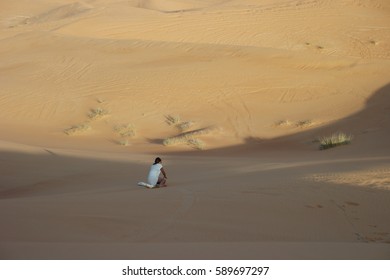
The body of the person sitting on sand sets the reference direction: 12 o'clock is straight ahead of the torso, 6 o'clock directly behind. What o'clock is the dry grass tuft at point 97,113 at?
The dry grass tuft is roughly at 10 o'clock from the person sitting on sand.

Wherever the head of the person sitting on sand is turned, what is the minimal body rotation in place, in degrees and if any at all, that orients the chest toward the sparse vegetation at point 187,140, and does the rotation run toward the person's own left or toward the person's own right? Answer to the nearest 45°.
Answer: approximately 45° to the person's own left

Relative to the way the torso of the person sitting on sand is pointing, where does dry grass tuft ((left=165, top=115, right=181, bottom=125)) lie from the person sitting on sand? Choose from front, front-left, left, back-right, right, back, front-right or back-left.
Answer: front-left

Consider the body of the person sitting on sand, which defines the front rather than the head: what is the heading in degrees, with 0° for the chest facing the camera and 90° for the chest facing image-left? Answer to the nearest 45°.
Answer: approximately 225°

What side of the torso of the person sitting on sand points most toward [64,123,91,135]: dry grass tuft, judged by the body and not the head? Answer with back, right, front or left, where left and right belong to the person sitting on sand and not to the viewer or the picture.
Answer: left

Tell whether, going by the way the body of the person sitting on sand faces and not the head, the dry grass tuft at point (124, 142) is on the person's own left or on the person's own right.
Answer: on the person's own left

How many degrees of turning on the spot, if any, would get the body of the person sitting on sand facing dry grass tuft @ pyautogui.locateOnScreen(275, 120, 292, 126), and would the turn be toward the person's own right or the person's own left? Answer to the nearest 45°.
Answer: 0° — they already face it

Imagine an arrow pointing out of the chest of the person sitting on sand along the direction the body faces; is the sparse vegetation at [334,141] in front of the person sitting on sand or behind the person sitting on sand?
in front

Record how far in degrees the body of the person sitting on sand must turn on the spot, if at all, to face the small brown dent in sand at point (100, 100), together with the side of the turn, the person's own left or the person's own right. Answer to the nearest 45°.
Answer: approximately 45° to the person's own left
